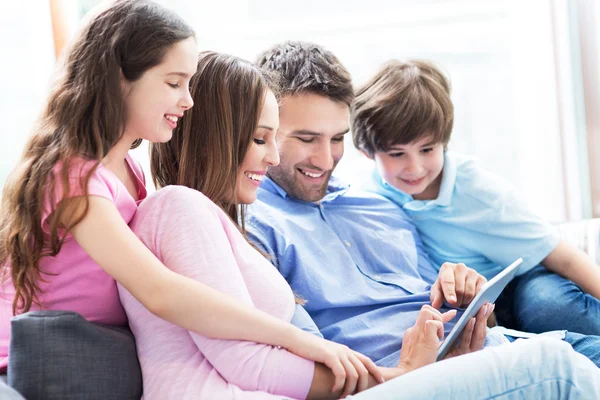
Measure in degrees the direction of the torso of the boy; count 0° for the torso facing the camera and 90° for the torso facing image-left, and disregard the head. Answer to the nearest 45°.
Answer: approximately 45°

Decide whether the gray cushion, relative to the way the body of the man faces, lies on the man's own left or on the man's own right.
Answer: on the man's own right

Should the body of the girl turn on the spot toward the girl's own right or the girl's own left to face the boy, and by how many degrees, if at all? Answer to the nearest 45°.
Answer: approximately 45° to the girl's own left

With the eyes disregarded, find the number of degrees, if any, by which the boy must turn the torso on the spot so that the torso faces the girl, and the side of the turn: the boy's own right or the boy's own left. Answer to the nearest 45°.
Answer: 0° — they already face them

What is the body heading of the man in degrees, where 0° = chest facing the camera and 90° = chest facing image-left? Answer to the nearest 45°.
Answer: approximately 315°

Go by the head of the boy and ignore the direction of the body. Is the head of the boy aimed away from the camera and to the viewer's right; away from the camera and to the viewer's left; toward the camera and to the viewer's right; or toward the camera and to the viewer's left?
toward the camera and to the viewer's left

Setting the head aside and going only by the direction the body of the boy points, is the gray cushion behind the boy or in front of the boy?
in front

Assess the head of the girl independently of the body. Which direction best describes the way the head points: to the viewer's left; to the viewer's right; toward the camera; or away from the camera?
to the viewer's right
